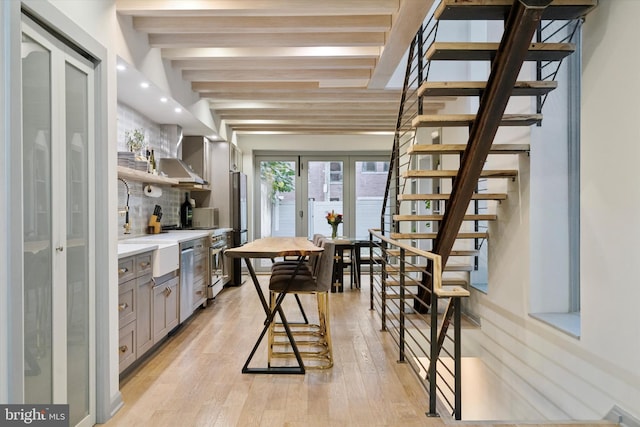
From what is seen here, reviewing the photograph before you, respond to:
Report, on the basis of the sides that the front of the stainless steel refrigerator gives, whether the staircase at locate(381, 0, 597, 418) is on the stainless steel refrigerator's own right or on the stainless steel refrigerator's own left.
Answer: on the stainless steel refrigerator's own right

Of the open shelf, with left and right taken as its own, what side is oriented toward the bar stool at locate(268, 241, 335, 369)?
front

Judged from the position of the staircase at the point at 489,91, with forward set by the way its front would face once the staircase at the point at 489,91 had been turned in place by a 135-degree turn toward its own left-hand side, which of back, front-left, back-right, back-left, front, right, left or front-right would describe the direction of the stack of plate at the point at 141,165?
front-right

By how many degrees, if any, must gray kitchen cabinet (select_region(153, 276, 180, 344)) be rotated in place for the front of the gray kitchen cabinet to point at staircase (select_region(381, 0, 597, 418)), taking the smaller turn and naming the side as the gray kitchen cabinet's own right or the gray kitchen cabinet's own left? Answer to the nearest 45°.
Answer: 0° — it already faces it

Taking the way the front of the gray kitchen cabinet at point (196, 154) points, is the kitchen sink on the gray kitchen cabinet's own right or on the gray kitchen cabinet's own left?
on the gray kitchen cabinet's own right

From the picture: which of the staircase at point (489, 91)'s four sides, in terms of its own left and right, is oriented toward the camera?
back

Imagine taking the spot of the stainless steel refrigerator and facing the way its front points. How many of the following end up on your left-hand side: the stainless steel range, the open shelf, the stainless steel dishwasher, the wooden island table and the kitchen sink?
0

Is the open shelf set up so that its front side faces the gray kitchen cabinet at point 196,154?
no

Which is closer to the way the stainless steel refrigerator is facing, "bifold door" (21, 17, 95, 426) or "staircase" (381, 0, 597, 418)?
the staircase

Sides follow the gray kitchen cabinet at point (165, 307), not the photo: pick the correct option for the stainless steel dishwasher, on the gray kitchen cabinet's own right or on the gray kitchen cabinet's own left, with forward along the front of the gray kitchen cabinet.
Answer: on the gray kitchen cabinet's own left

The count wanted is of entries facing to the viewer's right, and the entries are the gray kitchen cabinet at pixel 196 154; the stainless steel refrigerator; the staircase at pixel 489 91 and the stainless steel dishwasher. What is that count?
3

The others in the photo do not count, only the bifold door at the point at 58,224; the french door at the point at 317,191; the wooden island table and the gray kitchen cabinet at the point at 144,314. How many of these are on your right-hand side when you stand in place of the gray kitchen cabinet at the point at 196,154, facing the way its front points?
3

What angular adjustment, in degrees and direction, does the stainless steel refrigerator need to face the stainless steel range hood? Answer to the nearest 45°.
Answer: approximately 135° to its right

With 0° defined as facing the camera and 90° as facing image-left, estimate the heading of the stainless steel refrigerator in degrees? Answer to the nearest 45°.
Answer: approximately 270°

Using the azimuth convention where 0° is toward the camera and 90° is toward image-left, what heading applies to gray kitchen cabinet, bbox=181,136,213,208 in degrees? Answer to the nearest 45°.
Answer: approximately 270°

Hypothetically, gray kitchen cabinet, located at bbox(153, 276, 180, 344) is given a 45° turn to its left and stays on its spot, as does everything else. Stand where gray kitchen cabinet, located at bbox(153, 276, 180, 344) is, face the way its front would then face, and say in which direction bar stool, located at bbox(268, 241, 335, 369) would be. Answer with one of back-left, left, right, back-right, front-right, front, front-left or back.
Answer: front-right

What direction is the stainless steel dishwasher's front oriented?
to the viewer's right

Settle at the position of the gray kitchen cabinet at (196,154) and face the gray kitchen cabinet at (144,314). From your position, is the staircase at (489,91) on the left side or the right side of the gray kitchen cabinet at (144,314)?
left

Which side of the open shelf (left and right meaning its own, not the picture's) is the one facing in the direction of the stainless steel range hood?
left
